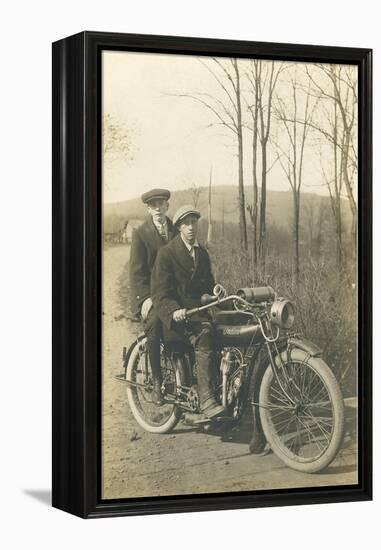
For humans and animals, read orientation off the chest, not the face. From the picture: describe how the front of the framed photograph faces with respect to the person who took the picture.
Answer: facing the viewer and to the right of the viewer
